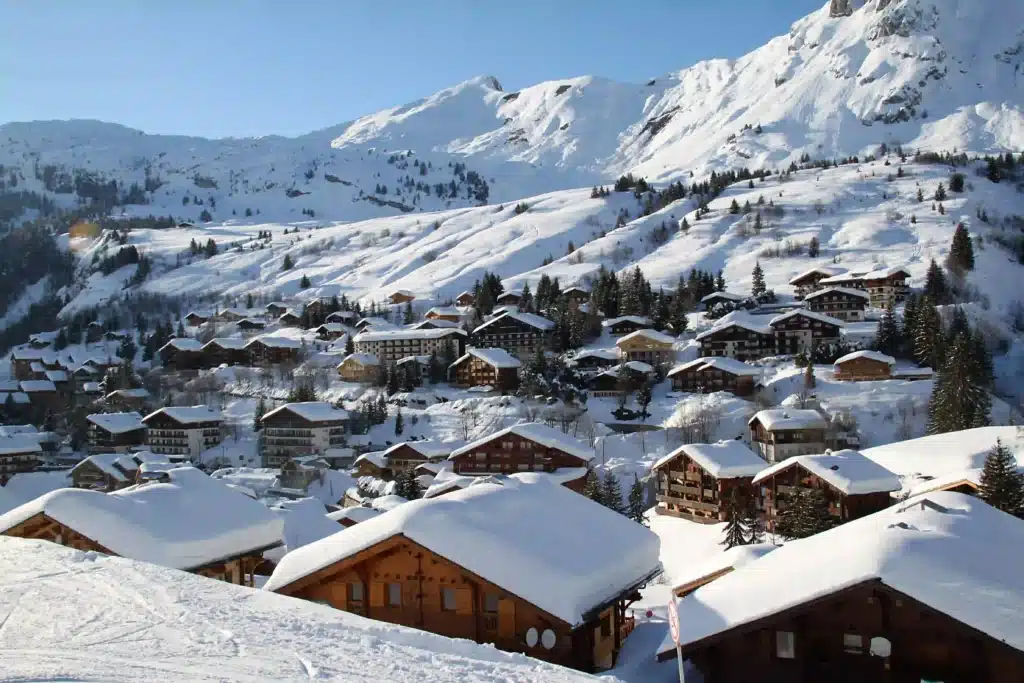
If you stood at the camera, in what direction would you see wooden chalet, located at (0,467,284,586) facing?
facing the viewer and to the left of the viewer

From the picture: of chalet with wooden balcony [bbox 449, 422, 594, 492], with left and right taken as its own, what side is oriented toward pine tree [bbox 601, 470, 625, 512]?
left

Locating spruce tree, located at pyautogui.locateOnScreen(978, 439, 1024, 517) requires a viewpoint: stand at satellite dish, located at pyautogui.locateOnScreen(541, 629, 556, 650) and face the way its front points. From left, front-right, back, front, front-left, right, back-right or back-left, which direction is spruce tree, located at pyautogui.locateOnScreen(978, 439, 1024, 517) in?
left

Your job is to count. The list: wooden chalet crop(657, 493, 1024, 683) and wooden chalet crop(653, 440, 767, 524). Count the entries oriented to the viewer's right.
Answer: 0

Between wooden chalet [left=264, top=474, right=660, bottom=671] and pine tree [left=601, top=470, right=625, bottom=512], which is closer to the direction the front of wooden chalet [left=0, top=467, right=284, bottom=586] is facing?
the wooden chalet

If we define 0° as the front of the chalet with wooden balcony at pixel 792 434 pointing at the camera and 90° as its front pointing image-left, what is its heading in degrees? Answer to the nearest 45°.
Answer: approximately 45°

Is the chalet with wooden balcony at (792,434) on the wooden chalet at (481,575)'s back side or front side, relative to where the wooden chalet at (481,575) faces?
on the back side

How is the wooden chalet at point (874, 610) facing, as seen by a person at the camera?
facing the viewer

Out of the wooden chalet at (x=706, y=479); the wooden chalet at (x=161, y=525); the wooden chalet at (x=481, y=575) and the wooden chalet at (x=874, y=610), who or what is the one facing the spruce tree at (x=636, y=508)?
the wooden chalet at (x=706, y=479)

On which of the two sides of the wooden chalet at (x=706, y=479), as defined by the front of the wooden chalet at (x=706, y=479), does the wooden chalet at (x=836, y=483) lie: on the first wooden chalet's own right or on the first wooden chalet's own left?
on the first wooden chalet's own left

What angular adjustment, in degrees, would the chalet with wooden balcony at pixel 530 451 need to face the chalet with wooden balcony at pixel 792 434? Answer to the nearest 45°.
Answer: approximately 135° to its left

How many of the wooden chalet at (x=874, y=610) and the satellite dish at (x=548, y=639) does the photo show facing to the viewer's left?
0

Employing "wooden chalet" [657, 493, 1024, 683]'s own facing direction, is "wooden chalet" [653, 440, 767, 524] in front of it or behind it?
behind

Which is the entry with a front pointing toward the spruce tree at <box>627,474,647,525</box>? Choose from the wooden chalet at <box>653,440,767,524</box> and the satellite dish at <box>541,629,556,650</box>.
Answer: the wooden chalet

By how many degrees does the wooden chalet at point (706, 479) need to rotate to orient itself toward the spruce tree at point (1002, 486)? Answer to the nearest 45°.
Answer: approximately 90° to its left
